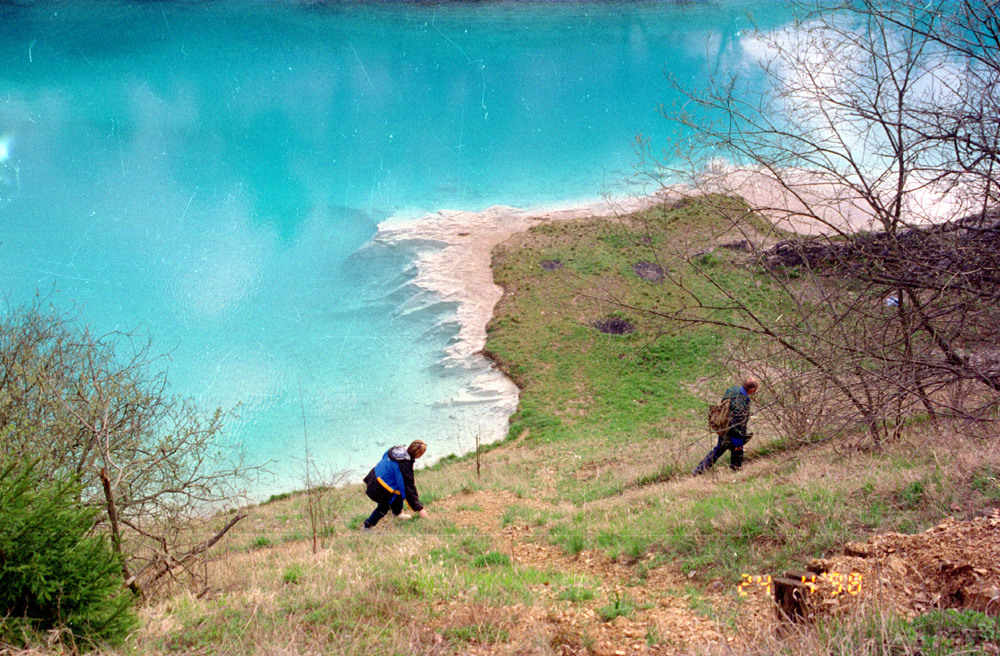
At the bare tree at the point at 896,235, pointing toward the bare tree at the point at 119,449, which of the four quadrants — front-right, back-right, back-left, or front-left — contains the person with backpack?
front-right

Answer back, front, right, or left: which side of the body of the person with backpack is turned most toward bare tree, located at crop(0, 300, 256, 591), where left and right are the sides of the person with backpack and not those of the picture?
back

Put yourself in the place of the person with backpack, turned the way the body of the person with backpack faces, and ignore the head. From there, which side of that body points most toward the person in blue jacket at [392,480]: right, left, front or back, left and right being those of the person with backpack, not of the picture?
back

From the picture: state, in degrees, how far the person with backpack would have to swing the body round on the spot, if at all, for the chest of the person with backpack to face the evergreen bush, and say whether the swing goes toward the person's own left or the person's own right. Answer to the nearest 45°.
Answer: approximately 135° to the person's own right

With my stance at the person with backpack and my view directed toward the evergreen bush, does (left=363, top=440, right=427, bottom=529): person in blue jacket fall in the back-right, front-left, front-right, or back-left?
front-right

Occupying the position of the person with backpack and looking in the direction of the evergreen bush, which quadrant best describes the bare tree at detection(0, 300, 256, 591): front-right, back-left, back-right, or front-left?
front-right

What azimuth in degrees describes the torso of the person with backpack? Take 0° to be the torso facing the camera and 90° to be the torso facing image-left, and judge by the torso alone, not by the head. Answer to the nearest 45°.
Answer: approximately 270°
